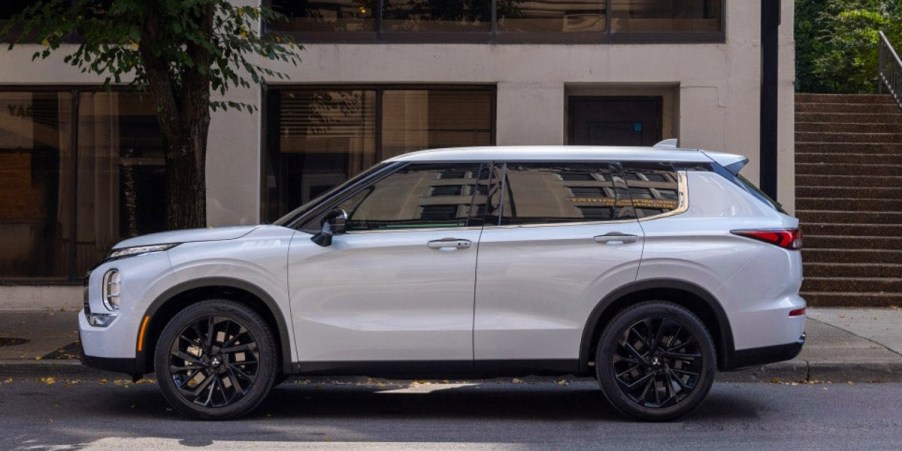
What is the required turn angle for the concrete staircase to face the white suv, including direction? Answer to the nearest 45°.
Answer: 0° — it already faces it

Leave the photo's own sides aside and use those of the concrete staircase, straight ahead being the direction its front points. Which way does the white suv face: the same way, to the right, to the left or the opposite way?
to the right

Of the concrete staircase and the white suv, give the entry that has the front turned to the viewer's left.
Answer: the white suv

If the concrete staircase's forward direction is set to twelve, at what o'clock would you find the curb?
The curb is roughly at 12 o'clock from the concrete staircase.

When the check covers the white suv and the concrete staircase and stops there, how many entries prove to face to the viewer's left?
1

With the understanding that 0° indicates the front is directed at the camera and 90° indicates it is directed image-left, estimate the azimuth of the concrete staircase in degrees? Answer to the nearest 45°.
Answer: approximately 0°

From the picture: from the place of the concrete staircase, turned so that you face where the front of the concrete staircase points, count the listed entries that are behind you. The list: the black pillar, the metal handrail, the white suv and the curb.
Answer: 1

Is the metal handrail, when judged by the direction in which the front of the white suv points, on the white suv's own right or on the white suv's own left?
on the white suv's own right

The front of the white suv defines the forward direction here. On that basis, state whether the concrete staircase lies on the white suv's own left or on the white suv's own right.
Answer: on the white suv's own right

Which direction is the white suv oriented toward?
to the viewer's left

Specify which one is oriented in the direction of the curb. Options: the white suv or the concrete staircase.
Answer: the concrete staircase
